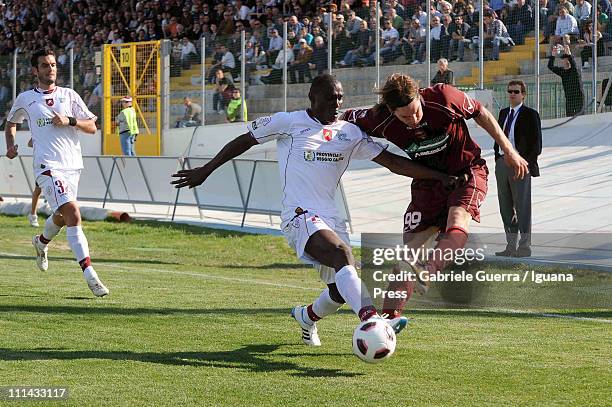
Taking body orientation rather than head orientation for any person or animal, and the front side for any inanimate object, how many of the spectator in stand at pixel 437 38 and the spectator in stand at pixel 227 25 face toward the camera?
2

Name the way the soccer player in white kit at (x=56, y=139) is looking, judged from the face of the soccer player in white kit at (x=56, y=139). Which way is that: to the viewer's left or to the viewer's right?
to the viewer's right

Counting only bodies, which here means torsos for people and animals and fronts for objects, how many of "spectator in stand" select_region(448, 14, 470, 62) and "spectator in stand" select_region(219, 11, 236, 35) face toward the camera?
2

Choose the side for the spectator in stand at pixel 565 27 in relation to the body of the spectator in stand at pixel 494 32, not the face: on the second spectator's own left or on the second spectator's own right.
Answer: on the second spectator's own left

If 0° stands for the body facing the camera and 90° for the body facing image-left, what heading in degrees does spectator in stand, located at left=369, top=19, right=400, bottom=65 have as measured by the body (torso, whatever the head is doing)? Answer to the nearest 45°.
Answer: approximately 45°

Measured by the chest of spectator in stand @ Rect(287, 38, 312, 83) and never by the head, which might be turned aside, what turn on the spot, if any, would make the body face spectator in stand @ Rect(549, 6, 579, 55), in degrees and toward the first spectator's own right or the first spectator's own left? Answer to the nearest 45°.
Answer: approximately 90° to the first spectator's own left

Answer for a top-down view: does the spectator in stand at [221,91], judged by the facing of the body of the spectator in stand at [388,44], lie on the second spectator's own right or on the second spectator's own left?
on the second spectator's own right

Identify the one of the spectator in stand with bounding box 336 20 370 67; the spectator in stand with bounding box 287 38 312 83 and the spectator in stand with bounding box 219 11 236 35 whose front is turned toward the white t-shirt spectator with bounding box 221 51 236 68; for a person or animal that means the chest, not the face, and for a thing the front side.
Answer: the spectator in stand with bounding box 219 11 236 35

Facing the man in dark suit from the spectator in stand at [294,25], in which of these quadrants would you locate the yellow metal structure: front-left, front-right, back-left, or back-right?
front-right
